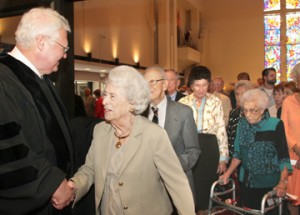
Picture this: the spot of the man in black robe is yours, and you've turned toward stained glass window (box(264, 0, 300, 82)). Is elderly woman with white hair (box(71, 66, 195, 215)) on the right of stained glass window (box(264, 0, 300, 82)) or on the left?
right

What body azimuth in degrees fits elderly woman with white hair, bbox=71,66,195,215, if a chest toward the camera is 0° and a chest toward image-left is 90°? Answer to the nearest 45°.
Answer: approximately 45°

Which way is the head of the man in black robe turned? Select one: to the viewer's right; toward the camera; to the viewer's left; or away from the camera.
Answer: to the viewer's right

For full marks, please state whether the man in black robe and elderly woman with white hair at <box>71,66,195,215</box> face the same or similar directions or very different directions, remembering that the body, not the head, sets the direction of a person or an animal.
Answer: very different directions

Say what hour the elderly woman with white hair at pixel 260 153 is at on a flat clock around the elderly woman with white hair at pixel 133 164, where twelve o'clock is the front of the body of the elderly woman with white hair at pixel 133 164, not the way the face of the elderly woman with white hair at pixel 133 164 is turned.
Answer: the elderly woman with white hair at pixel 260 153 is roughly at 6 o'clock from the elderly woman with white hair at pixel 133 164.

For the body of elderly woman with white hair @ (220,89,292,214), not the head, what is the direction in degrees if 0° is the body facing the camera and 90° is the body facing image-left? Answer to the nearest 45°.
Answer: approximately 45°

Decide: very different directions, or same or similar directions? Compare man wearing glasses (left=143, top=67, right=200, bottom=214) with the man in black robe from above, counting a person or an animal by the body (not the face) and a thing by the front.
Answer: very different directions

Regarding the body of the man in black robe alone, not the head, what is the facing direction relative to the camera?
to the viewer's right

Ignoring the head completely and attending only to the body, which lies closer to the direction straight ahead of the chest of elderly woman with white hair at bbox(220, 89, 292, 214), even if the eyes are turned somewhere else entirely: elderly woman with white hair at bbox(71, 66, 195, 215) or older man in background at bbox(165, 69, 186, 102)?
the elderly woman with white hair

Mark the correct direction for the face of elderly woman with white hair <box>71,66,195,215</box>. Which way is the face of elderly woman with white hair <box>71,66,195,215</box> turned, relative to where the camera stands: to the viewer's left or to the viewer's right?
to the viewer's left

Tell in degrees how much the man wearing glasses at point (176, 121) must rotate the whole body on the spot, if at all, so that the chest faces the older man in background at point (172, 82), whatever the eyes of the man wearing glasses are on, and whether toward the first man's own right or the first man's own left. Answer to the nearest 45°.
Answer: approximately 135° to the first man's own right
